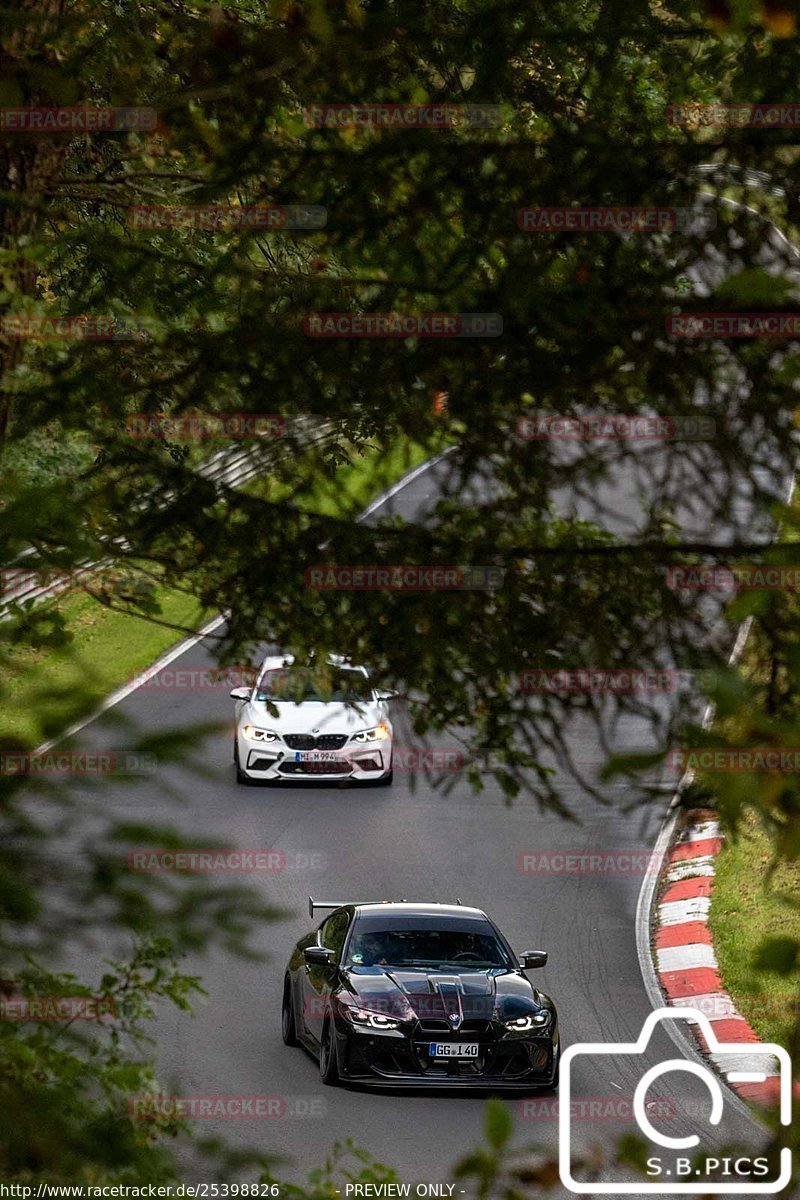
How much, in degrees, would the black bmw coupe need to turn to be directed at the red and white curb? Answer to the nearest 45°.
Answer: approximately 135° to its left

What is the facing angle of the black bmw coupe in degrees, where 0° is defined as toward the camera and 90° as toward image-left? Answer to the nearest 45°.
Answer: approximately 0°
